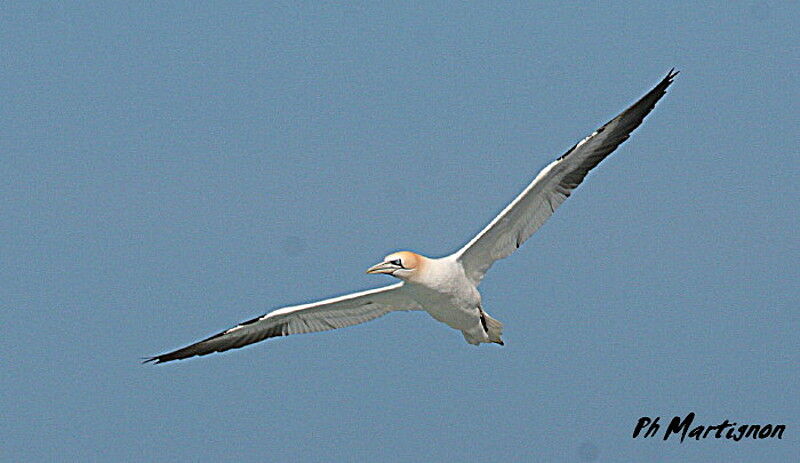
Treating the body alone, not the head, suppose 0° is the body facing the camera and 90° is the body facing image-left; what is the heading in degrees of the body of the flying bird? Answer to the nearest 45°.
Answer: approximately 45°
